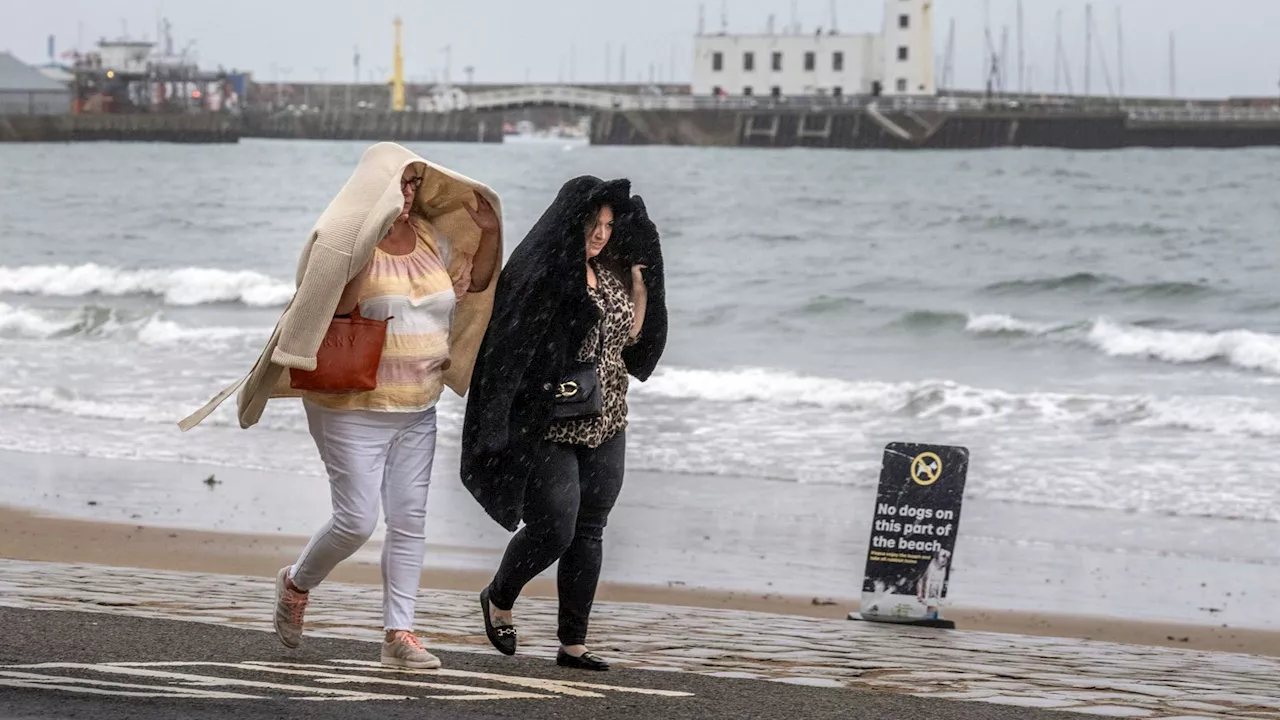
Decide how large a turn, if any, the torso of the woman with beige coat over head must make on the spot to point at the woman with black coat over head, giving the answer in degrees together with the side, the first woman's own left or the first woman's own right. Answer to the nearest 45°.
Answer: approximately 45° to the first woman's own left

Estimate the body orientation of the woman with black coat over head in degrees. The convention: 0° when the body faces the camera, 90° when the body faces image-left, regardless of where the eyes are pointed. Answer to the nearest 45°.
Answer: approximately 315°

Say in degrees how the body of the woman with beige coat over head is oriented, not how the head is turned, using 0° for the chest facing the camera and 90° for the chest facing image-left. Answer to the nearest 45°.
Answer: approximately 315°

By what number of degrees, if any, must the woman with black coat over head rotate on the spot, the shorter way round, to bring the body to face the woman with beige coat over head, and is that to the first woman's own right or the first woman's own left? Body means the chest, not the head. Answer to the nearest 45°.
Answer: approximately 135° to the first woman's own right
